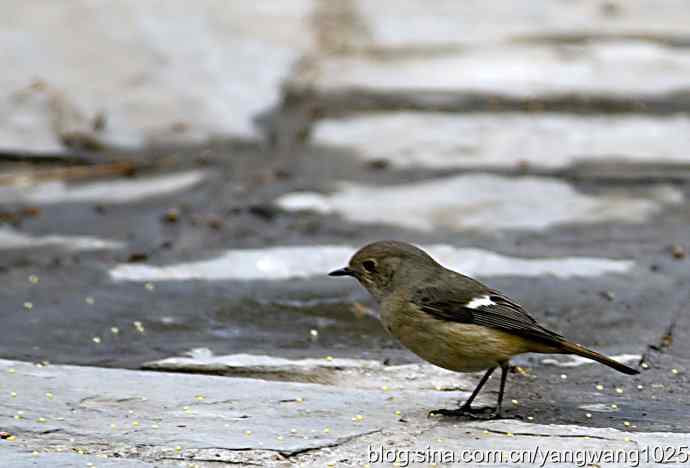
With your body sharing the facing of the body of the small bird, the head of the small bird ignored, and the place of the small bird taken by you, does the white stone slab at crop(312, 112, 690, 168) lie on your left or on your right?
on your right

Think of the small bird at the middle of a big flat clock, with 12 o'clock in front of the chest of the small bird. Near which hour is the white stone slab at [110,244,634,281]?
The white stone slab is roughly at 2 o'clock from the small bird.

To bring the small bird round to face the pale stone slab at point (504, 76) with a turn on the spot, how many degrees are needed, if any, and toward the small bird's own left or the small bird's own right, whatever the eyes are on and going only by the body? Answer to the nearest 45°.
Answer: approximately 90° to the small bird's own right

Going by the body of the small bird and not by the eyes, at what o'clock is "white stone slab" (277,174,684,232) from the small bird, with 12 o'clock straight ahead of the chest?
The white stone slab is roughly at 3 o'clock from the small bird.

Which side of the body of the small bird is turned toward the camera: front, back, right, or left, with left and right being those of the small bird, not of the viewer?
left
